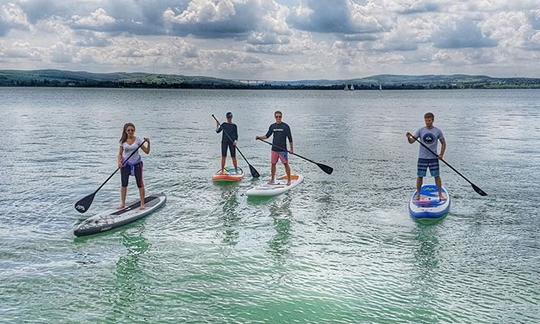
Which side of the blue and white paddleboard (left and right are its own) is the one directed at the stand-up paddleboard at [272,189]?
right

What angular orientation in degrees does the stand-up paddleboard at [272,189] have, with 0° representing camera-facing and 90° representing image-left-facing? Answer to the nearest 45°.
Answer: approximately 45°

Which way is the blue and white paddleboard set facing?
toward the camera

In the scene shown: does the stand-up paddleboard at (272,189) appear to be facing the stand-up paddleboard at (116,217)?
yes

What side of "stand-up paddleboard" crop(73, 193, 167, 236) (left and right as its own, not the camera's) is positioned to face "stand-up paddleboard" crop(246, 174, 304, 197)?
back

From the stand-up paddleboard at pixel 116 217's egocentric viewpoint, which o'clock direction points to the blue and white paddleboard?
The blue and white paddleboard is roughly at 8 o'clock from the stand-up paddleboard.

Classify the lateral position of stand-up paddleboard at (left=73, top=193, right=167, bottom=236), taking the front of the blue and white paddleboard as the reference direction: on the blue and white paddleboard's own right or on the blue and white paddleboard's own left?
on the blue and white paddleboard's own right

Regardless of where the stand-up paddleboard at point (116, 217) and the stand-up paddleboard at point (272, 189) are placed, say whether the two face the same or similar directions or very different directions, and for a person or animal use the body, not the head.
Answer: same or similar directions

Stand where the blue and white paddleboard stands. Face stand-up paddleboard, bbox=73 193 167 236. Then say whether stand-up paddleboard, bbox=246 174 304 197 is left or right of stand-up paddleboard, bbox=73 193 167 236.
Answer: right

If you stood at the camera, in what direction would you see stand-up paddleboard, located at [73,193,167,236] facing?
facing the viewer and to the left of the viewer

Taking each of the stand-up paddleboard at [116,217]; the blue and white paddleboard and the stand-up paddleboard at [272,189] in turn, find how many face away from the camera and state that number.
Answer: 0
